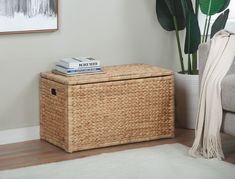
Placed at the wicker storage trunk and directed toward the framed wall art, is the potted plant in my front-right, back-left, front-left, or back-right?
back-right

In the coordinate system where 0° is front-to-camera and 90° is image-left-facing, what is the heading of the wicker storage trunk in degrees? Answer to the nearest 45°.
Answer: approximately 315°

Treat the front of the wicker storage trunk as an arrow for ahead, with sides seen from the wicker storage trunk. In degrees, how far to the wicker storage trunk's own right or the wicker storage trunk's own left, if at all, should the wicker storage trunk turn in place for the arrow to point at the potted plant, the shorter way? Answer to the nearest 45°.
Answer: approximately 90° to the wicker storage trunk's own left

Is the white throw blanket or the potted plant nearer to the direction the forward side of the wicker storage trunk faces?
the white throw blanket
